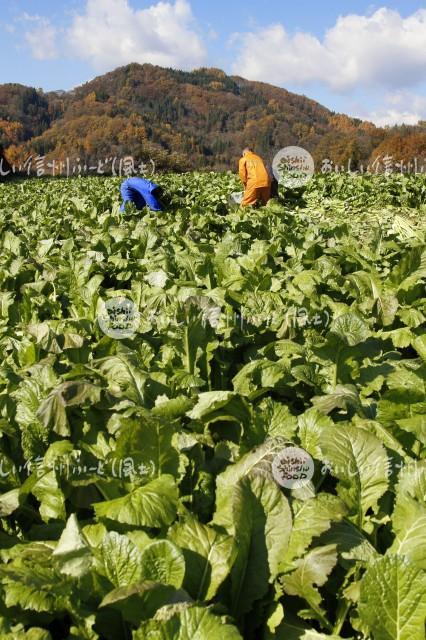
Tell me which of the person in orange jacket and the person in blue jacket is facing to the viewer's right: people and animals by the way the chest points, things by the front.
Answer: the person in blue jacket

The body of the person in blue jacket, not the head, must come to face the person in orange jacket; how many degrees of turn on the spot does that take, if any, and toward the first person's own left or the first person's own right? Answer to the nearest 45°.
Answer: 0° — they already face them

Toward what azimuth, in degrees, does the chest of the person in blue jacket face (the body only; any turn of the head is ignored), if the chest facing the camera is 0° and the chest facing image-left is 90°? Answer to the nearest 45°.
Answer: approximately 270°

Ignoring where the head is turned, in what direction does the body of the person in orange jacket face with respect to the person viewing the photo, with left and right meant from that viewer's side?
facing away from the viewer and to the left of the viewer

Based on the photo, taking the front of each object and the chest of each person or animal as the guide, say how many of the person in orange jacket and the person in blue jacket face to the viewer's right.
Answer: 1

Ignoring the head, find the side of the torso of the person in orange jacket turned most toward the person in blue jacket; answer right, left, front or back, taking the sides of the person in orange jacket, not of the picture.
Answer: left
